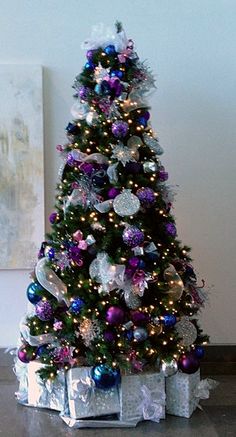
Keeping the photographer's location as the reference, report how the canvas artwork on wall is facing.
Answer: facing the viewer

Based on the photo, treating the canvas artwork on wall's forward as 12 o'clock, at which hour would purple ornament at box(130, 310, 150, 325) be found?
The purple ornament is roughly at 11 o'clock from the canvas artwork on wall.

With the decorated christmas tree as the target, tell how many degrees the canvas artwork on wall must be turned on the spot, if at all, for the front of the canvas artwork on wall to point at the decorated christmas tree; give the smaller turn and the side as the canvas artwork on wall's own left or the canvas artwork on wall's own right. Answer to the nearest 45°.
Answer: approximately 45° to the canvas artwork on wall's own left

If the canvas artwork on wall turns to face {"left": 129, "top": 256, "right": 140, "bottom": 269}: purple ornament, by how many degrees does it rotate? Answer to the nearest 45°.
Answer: approximately 45° to its left

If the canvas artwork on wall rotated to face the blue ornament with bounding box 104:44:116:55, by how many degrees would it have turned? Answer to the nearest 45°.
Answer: approximately 45° to its left
